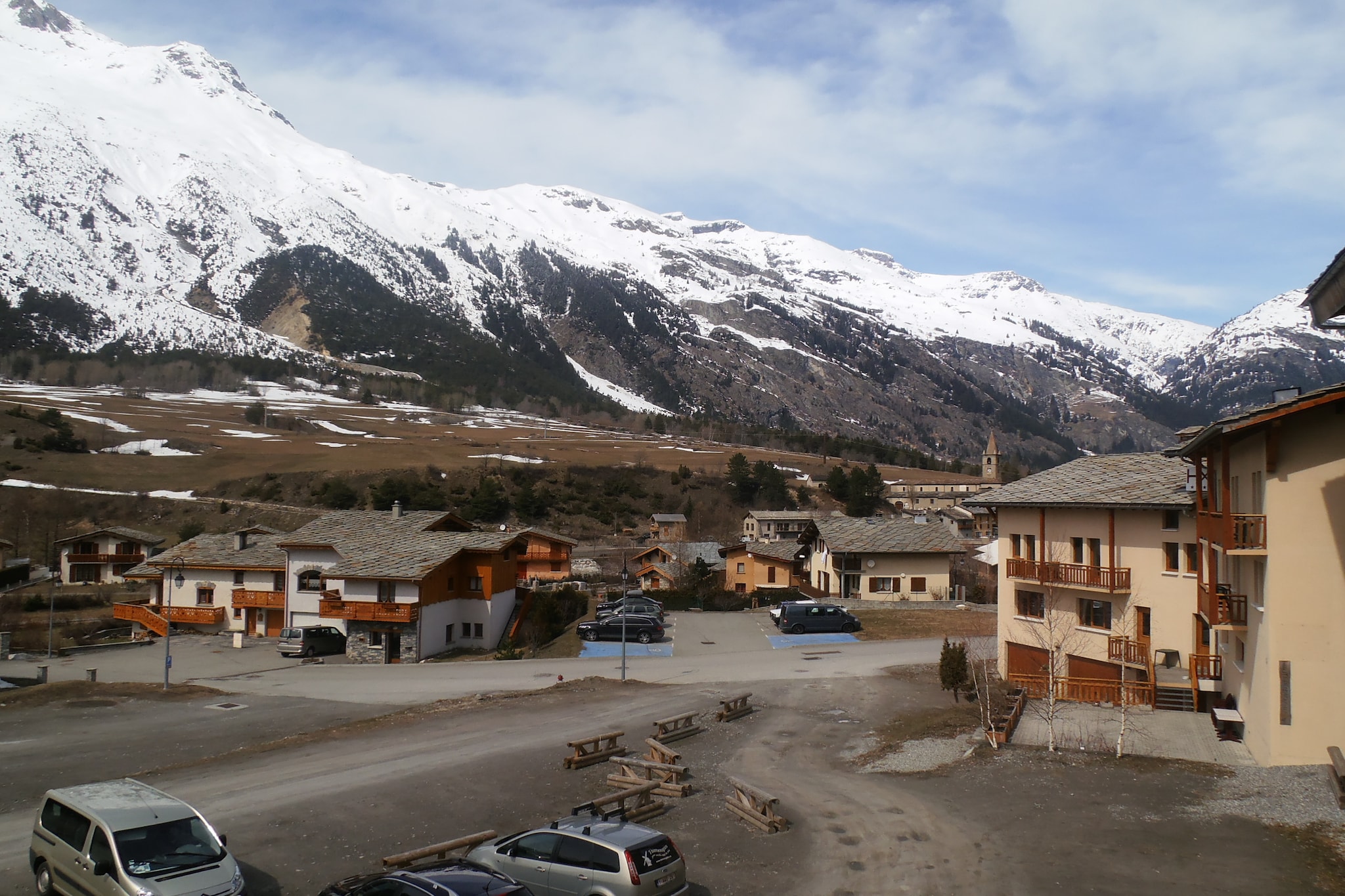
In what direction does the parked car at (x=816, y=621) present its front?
to the viewer's right

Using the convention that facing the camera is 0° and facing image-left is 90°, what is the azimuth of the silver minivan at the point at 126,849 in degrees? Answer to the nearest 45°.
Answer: approximately 315°

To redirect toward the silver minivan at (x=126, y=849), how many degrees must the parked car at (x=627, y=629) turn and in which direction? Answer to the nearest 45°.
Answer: approximately 90° to its left

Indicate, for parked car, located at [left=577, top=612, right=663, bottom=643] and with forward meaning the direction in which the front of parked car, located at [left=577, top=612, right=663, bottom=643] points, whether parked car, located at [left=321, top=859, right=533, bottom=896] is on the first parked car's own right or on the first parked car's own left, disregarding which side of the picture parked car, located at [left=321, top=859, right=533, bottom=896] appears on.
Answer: on the first parked car's own left

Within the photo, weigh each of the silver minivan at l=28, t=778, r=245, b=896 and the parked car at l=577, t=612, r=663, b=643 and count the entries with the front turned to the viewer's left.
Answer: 1

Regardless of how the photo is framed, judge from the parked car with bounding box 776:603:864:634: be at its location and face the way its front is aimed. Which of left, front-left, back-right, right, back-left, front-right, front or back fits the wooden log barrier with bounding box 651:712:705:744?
right

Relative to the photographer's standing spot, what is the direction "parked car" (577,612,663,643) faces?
facing to the left of the viewer

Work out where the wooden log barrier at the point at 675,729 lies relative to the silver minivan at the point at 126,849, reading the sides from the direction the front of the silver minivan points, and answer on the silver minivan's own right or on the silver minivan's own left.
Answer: on the silver minivan's own left

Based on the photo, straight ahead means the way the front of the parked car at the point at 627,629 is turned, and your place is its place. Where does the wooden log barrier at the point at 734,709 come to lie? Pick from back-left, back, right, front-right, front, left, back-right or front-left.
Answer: left

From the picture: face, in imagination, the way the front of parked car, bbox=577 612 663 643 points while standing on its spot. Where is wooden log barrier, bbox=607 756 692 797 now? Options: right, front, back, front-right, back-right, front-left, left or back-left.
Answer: left

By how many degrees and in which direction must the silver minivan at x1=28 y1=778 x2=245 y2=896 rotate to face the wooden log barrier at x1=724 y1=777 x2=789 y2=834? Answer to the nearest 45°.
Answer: approximately 45° to its left

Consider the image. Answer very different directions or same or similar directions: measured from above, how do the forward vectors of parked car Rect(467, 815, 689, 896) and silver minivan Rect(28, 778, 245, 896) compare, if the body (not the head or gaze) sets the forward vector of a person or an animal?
very different directions

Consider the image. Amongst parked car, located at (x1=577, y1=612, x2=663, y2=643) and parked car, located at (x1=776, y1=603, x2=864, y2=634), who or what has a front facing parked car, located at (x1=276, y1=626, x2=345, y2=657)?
parked car, located at (x1=577, y1=612, x2=663, y2=643)

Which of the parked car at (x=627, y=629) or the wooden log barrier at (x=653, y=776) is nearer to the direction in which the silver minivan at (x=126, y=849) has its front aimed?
the wooden log barrier

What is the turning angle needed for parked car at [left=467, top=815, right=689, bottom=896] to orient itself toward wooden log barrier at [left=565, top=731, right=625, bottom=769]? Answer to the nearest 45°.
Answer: approximately 45° to its right

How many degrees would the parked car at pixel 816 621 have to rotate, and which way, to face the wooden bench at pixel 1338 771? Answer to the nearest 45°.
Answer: approximately 90° to its right
